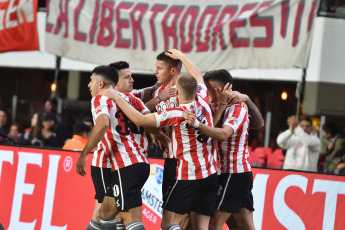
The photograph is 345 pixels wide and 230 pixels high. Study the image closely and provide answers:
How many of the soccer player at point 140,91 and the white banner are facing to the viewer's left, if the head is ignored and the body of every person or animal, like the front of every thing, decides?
0

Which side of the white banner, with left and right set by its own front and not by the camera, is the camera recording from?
front

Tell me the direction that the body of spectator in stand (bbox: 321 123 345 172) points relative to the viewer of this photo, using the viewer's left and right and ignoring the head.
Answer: facing the viewer and to the left of the viewer

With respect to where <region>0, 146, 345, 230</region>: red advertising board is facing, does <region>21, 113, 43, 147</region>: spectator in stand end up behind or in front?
behind

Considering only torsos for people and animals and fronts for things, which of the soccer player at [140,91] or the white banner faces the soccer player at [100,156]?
the white banner

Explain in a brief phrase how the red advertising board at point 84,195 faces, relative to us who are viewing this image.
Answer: facing the viewer
